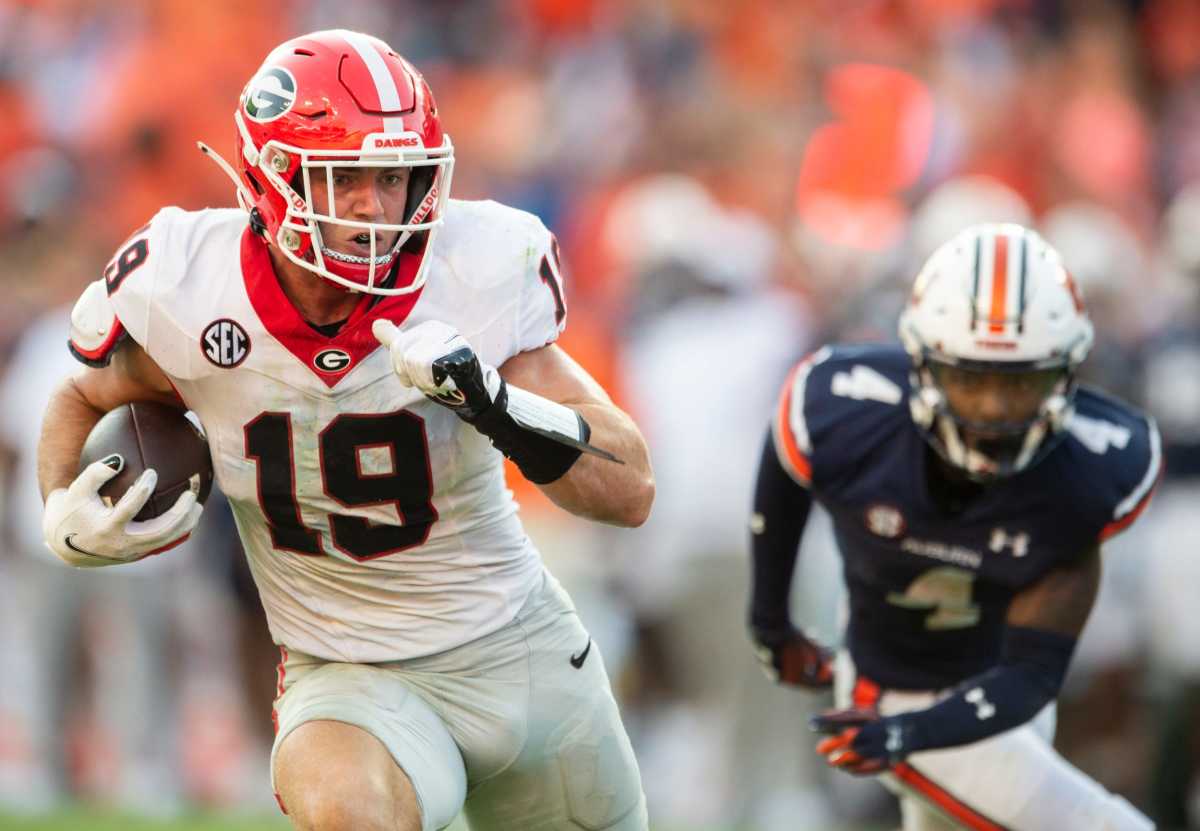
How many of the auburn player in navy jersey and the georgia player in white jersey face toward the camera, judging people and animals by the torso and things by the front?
2

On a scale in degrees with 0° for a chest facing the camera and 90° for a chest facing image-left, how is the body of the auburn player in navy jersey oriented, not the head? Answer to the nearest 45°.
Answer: approximately 0°

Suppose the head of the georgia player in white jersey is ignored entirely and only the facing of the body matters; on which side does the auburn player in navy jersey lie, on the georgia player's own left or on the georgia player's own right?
on the georgia player's own left

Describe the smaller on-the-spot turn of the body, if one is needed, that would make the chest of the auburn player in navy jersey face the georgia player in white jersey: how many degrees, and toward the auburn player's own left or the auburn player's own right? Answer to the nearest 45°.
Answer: approximately 45° to the auburn player's own right
